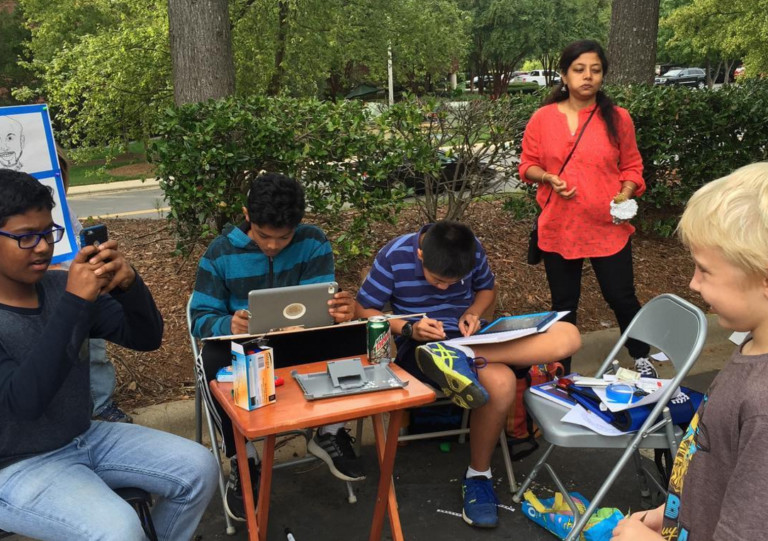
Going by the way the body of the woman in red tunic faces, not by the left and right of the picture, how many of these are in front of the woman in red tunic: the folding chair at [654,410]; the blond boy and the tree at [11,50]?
2

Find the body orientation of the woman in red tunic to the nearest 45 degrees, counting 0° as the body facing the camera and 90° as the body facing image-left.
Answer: approximately 0°

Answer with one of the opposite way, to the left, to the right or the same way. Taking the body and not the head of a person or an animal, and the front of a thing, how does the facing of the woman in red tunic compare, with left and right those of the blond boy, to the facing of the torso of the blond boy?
to the left

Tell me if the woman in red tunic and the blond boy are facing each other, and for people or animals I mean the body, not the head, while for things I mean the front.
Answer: no

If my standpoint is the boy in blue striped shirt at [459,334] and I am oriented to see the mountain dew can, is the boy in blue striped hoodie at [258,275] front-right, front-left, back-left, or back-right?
front-right

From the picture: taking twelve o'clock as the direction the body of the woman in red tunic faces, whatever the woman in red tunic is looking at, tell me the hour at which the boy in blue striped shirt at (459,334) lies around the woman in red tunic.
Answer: The boy in blue striped shirt is roughly at 1 o'clock from the woman in red tunic.

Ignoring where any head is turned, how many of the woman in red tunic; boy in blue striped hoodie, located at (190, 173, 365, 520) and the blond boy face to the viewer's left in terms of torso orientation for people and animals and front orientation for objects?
1

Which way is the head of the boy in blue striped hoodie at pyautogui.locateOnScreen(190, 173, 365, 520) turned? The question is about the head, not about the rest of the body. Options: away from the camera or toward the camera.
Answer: toward the camera

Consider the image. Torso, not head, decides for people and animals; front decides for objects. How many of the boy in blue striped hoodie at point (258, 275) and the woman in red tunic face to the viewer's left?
0

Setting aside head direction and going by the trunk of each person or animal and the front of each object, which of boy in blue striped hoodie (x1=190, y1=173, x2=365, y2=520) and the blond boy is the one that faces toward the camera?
the boy in blue striped hoodie

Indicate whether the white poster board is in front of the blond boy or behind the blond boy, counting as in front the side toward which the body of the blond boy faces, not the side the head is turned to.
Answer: in front

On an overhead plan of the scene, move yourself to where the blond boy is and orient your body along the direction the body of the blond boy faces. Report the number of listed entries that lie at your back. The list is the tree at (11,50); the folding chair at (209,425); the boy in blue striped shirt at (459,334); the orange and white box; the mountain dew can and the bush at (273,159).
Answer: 0

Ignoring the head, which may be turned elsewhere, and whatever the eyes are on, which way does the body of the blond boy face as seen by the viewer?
to the viewer's left

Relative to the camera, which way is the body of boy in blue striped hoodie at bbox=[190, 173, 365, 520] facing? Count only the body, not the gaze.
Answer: toward the camera

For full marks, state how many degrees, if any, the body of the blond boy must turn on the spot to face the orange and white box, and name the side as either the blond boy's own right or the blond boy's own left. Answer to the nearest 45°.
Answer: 0° — they already face it

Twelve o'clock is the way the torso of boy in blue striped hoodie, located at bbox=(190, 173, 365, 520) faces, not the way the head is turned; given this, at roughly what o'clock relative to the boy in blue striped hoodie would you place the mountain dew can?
The mountain dew can is roughly at 11 o'clock from the boy in blue striped hoodie.

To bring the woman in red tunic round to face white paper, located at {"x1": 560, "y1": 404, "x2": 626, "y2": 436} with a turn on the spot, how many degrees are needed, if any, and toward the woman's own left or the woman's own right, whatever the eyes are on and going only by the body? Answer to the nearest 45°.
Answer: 0° — they already face it

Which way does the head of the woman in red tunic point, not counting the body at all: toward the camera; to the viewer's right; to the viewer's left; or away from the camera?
toward the camera
